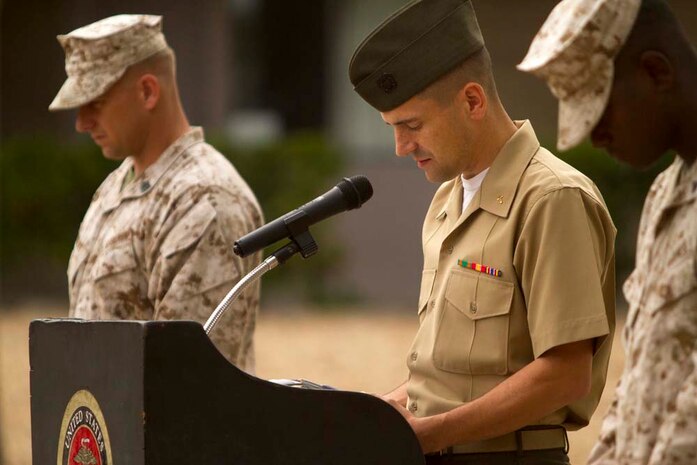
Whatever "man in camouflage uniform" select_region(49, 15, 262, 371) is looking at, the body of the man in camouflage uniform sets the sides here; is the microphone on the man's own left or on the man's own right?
on the man's own left

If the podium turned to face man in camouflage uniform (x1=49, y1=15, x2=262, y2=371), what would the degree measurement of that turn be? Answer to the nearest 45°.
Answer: approximately 135° to its right

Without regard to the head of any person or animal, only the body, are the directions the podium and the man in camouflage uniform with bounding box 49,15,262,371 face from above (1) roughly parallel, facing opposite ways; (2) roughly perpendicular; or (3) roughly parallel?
roughly parallel

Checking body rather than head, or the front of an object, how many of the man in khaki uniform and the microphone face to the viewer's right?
1

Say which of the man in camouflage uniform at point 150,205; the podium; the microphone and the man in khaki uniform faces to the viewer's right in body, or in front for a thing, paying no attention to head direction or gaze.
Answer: the microphone

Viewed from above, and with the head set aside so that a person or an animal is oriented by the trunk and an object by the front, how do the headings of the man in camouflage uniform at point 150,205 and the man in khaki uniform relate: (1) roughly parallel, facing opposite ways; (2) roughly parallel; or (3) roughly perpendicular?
roughly parallel

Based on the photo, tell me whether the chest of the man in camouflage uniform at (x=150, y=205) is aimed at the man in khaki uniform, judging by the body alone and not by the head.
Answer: no

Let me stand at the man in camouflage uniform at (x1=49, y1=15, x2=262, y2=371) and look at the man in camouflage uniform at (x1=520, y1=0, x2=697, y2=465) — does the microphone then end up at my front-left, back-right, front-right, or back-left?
front-right

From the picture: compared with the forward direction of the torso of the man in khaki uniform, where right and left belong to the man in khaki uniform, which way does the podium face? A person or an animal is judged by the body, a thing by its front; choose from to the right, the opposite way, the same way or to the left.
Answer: the same way

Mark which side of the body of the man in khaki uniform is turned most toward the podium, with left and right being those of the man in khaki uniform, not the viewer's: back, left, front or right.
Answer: front

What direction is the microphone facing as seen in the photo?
to the viewer's right

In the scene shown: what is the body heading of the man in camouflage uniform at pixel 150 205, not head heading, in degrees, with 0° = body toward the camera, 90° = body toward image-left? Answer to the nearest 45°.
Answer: approximately 45°

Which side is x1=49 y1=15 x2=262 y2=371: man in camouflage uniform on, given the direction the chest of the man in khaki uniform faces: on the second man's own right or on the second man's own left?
on the second man's own right

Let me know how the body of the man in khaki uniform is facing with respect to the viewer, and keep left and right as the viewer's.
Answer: facing the viewer and to the left of the viewer

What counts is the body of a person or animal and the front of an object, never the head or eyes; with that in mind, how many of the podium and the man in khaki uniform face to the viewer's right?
0

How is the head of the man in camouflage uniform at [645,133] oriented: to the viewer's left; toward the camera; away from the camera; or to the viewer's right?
to the viewer's left

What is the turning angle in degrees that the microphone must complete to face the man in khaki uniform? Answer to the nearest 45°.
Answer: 0° — it already faces them
